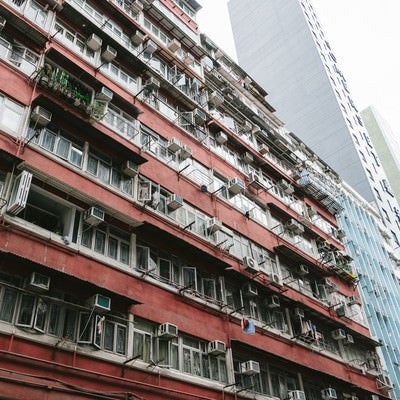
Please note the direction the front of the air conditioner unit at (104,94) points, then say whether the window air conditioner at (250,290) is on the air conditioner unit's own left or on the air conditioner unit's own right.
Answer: on the air conditioner unit's own left

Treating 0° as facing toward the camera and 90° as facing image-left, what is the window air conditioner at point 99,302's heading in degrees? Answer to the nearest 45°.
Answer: approximately 315°

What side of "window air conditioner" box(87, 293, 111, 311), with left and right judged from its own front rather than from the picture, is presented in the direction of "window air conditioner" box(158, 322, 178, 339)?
left

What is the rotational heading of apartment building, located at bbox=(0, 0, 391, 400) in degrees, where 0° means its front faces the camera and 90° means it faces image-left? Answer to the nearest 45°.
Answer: approximately 315°

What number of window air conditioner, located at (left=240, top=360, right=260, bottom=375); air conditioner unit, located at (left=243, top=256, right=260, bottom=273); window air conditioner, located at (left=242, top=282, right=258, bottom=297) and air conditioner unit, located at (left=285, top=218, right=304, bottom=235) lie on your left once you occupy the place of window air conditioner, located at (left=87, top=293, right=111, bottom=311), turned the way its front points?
4
